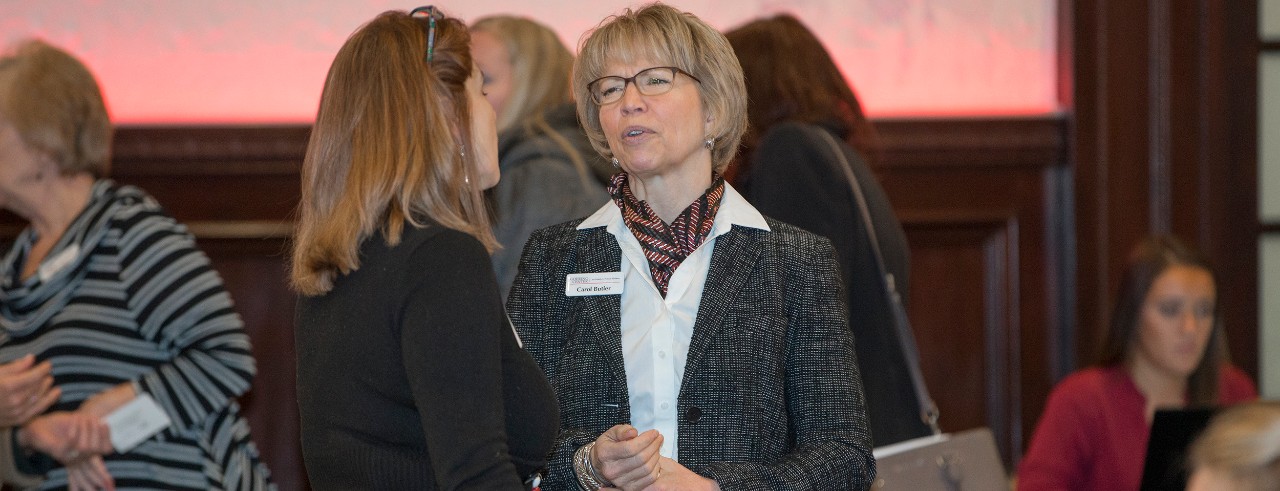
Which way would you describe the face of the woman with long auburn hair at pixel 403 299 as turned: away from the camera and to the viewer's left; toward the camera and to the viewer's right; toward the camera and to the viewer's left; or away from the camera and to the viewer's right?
away from the camera and to the viewer's right

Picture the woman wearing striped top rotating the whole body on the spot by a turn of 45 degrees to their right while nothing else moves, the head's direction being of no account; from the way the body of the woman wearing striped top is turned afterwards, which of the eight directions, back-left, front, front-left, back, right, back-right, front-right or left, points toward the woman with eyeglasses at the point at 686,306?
back-left

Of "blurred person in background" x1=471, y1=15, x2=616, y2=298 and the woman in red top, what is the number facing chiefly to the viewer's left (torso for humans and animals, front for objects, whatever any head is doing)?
1

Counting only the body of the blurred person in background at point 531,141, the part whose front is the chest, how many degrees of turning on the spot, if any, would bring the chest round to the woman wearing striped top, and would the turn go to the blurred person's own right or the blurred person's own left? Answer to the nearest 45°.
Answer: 0° — they already face them

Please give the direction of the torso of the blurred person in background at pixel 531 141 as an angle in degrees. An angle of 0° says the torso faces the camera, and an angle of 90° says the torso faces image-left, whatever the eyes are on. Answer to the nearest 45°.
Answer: approximately 90°

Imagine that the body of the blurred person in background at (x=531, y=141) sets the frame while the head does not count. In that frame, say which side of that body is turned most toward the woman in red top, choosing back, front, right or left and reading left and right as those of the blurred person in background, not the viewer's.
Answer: back

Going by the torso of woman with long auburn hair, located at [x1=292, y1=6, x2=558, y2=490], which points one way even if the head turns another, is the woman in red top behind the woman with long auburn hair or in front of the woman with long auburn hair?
in front

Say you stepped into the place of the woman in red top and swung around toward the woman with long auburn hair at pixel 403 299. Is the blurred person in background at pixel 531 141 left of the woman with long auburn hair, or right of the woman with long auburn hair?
right

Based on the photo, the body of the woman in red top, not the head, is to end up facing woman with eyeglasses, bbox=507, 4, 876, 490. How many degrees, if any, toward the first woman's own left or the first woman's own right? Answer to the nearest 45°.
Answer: approximately 45° to the first woman's own right

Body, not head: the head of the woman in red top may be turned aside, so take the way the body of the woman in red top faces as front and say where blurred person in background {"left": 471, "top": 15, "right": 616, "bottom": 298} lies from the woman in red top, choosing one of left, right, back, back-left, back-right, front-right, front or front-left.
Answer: right

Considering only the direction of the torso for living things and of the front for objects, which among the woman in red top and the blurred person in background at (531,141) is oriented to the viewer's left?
the blurred person in background

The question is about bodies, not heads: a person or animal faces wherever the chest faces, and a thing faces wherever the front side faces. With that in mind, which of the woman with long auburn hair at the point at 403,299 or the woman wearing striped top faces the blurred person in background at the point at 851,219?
the woman with long auburn hair
